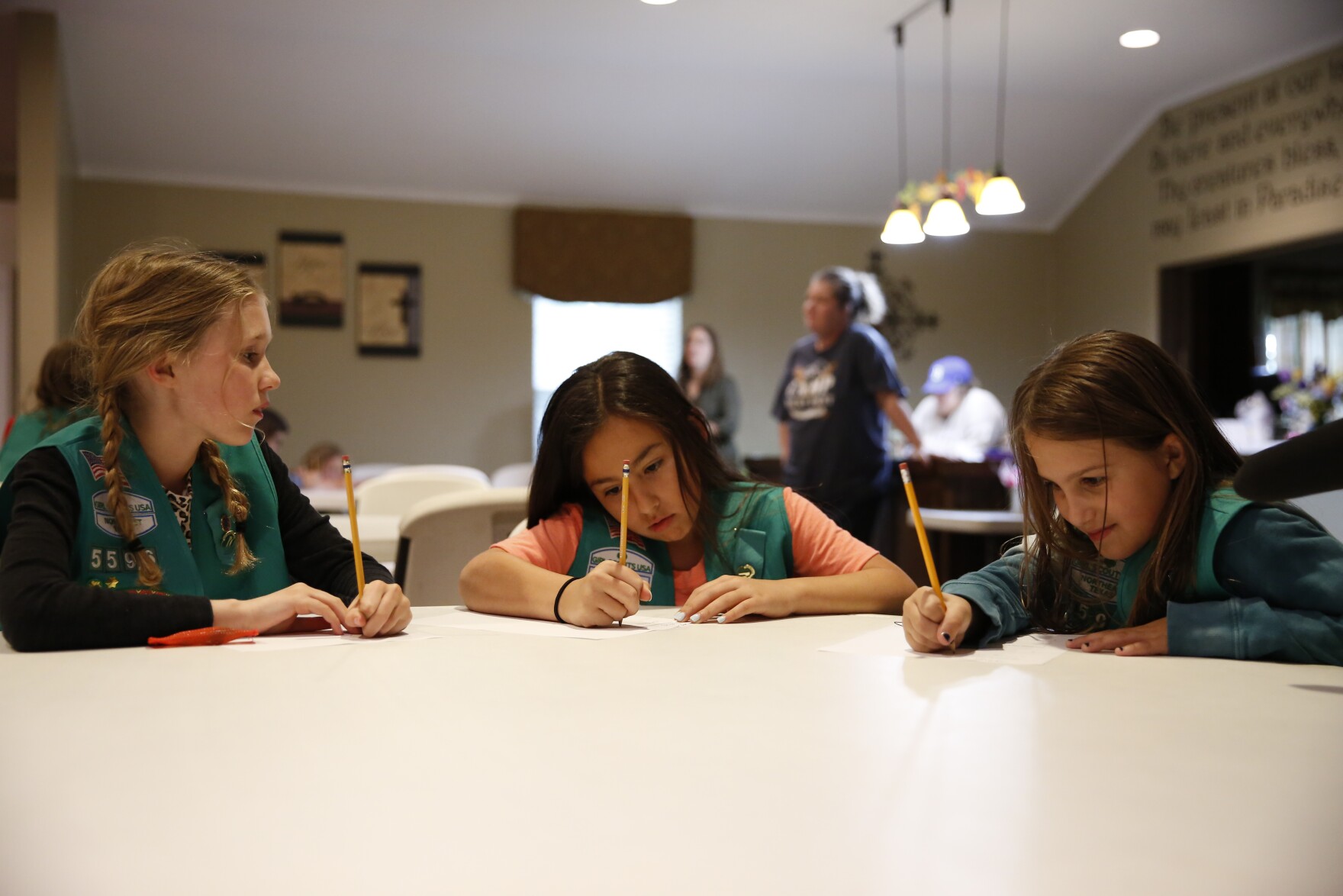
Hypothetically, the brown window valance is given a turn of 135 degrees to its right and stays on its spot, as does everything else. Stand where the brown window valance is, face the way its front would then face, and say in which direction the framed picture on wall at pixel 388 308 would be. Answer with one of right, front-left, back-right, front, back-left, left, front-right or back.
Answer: front-left

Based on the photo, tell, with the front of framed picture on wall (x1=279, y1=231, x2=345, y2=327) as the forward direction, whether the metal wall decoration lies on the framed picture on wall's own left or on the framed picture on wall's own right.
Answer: on the framed picture on wall's own left

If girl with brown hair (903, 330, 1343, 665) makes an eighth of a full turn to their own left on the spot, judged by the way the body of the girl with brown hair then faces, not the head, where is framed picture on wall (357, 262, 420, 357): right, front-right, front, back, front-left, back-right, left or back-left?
back-right

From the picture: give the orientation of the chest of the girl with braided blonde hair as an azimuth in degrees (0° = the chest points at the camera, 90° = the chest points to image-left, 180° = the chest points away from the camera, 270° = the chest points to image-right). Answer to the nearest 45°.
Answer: approximately 315°

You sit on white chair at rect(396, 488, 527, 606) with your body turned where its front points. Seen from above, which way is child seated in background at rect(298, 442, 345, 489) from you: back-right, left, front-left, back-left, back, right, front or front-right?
back

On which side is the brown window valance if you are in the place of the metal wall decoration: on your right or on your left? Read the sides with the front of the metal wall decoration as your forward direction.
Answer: on your right

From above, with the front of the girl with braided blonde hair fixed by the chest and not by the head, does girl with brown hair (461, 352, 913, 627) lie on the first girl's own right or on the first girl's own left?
on the first girl's own left

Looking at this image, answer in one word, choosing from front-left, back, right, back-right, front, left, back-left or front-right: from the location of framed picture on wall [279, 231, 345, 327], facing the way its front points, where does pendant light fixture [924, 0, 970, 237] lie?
front-left

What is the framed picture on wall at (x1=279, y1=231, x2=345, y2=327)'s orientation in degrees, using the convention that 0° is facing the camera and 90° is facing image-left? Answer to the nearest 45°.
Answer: approximately 0°

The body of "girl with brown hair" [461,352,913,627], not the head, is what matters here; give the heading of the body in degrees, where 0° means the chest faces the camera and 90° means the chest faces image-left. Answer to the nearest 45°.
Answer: approximately 0°
